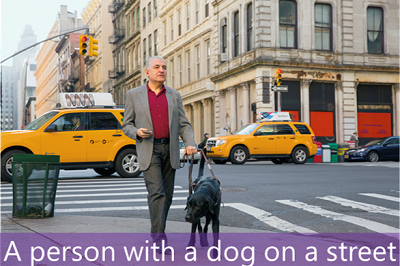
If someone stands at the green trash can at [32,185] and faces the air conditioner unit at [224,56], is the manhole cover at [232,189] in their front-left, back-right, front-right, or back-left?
front-right

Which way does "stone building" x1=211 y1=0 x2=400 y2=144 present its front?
toward the camera

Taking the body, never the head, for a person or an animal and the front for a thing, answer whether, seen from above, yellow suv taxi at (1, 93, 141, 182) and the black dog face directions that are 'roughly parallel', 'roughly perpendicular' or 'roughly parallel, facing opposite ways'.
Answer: roughly perpendicular

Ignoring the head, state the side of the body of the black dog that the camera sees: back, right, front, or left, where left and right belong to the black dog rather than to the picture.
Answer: front

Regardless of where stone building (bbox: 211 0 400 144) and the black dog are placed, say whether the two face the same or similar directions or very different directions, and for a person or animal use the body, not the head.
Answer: same or similar directions

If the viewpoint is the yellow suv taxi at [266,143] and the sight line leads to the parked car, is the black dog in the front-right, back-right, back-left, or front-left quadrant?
back-right

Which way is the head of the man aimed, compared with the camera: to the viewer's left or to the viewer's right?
to the viewer's right

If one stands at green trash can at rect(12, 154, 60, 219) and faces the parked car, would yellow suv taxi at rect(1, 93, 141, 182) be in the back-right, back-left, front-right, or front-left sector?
front-left

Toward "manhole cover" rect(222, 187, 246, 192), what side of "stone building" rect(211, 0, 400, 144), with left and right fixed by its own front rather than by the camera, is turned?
front

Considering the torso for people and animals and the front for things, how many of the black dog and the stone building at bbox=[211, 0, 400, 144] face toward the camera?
2
